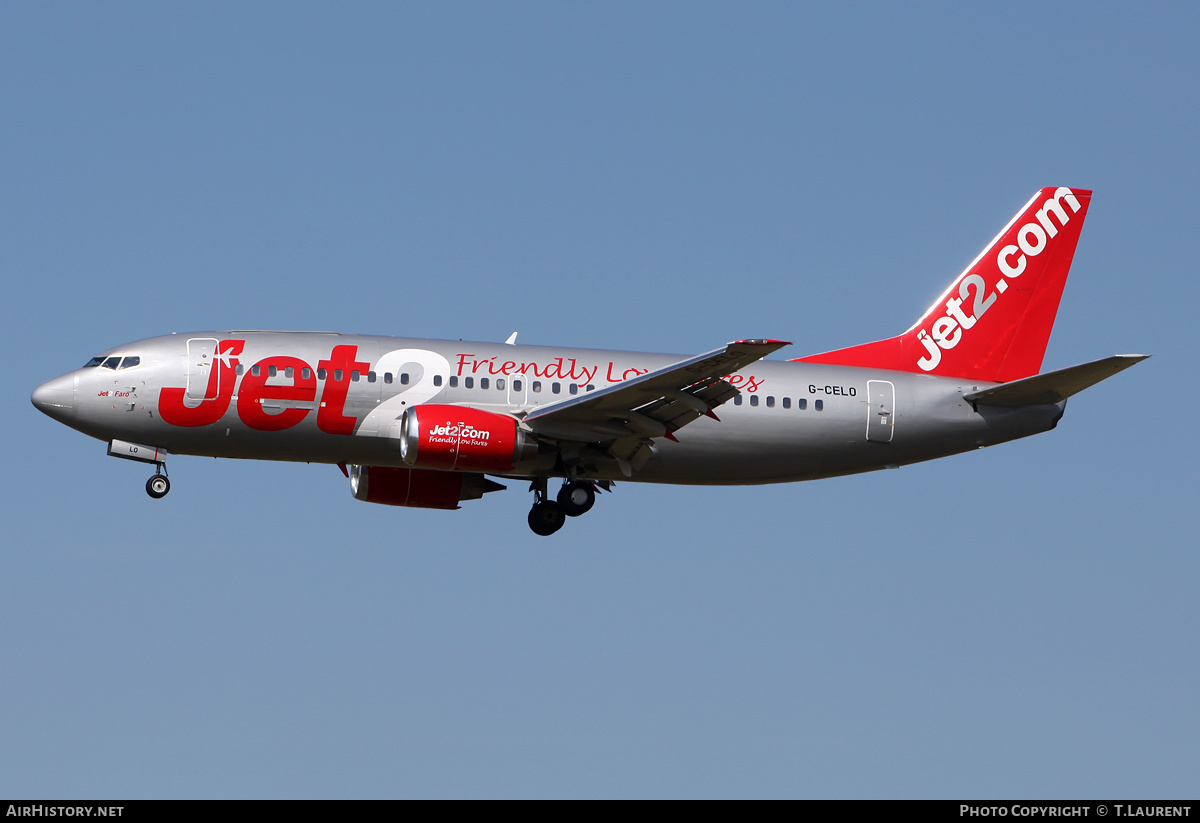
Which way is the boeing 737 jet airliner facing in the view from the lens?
facing to the left of the viewer
